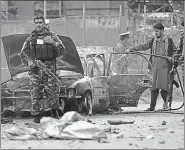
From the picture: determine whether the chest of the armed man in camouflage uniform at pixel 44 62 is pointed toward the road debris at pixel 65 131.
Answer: yes

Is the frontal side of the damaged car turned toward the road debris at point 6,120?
yes

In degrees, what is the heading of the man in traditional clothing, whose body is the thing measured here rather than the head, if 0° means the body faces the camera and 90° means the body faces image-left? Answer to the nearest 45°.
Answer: approximately 45°

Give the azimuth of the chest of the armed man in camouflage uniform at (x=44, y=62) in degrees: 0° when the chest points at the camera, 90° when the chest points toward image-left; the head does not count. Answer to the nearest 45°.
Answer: approximately 0°

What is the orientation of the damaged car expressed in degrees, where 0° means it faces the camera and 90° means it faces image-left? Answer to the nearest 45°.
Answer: approximately 45°

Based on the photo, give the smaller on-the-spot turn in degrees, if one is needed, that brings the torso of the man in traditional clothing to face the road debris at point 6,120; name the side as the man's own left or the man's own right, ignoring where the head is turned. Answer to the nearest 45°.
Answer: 0° — they already face it
